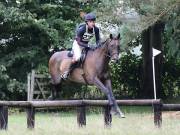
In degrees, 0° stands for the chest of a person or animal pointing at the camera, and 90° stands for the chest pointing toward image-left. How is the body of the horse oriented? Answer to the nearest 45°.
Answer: approximately 315°

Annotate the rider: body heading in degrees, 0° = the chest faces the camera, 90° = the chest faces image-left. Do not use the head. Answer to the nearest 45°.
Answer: approximately 315°
